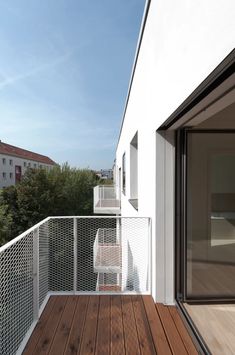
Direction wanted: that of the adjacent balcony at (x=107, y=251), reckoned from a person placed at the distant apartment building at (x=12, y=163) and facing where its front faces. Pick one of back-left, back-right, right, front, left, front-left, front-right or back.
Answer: front-right

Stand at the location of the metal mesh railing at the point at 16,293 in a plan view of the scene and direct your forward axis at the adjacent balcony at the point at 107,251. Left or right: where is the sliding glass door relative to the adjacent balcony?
right

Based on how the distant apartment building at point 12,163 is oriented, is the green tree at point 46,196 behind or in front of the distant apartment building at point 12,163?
in front

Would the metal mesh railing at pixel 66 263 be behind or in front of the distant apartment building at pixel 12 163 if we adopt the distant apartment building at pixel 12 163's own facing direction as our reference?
in front

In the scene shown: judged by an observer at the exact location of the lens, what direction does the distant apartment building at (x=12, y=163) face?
facing the viewer and to the right of the viewer

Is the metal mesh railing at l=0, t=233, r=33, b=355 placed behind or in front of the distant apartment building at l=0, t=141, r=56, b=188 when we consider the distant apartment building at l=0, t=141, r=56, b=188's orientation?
in front

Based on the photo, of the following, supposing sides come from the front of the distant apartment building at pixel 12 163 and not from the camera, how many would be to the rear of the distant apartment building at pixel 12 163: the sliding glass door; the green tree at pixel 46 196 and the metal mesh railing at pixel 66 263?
0
